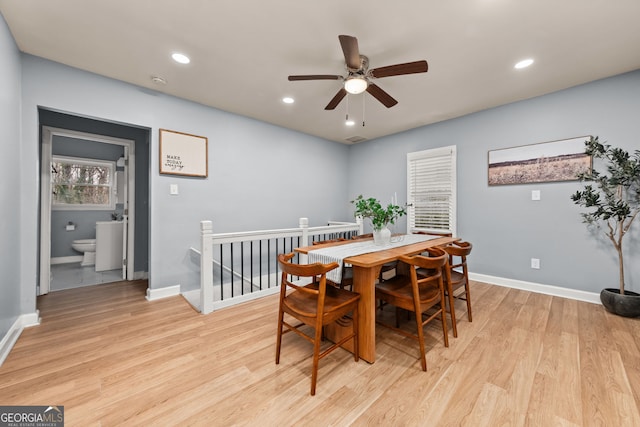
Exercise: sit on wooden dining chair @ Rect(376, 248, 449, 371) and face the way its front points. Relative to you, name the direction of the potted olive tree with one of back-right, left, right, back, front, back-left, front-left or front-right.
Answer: right

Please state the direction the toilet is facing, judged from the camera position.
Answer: facing to the left of the viewer

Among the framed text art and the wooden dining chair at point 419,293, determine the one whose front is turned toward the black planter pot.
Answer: the framed text art

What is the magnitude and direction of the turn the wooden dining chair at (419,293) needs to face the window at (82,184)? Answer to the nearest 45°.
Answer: approximately 45° to its left

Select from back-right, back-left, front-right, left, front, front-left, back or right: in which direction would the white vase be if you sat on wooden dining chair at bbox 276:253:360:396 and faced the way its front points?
front

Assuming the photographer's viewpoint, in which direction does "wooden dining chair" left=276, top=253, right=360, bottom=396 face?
facing away from the viewer and to the right of the viewer

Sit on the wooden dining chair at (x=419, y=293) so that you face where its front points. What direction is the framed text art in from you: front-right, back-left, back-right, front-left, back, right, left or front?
front-left

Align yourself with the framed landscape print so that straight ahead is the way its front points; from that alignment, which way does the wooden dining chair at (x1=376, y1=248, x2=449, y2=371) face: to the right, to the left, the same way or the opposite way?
to the right

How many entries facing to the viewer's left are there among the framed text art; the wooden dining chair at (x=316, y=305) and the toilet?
1

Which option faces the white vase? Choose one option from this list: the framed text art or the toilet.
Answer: the framed text art

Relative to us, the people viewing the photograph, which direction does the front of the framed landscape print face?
facing the viewer and to the left of the viewer

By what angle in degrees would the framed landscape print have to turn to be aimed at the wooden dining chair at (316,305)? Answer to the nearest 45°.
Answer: approximately 45° to its left

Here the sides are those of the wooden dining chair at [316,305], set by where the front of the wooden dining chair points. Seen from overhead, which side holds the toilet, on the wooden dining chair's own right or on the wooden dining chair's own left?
on the wooden dining chair's own left

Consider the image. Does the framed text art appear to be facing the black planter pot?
yes

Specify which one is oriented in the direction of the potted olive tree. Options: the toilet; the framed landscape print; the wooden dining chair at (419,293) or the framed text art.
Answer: the framed text art

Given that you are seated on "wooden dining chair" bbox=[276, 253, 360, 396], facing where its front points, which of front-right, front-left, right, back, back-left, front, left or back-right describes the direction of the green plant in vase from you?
front

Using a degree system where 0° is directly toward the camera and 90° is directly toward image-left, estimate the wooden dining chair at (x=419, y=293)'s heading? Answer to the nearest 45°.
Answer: approximately 135°
